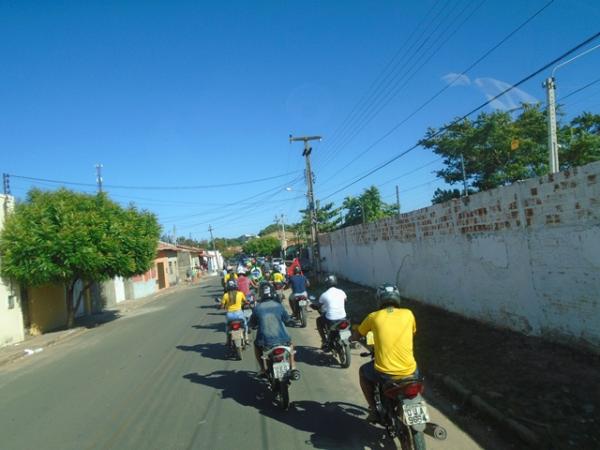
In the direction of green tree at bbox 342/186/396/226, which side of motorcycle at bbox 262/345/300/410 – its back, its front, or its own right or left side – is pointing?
front

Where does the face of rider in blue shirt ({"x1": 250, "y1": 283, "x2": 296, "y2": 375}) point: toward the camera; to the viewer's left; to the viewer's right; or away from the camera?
away from the camera

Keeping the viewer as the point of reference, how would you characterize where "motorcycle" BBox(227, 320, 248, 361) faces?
facing away from the viewer

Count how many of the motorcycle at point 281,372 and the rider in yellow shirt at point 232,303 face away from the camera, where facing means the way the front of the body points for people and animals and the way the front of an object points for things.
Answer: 2

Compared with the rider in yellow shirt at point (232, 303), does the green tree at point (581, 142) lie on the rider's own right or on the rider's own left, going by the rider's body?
on the rider's own right

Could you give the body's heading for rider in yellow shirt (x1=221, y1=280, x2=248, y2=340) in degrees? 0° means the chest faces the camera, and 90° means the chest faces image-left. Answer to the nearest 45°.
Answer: approximately 180°

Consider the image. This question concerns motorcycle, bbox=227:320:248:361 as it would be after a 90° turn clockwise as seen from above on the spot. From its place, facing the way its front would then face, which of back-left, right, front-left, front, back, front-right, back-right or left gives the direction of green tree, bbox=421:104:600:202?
front-left

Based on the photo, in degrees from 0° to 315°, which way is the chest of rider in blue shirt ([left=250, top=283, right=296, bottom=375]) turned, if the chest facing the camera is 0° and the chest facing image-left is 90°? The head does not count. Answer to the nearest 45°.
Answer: approximately 180°

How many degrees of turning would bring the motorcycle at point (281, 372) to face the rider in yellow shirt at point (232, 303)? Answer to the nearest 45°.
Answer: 0° — it already faces them

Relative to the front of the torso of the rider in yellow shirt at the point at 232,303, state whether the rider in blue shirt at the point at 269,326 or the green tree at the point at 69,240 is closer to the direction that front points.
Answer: the green tree

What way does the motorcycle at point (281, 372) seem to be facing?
away from the camera

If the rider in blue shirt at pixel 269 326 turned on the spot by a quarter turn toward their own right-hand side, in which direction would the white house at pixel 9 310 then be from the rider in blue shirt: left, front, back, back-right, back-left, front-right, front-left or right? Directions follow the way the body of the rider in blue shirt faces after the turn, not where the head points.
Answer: back-left
